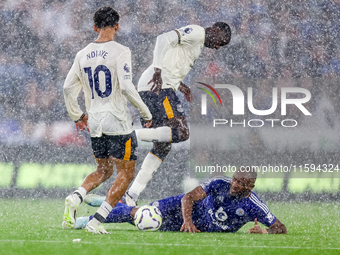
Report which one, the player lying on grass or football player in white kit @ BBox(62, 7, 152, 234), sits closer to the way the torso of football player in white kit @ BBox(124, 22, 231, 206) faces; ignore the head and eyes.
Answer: the player lying on grass

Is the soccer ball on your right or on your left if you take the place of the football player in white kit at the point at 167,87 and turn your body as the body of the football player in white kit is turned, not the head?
on your right

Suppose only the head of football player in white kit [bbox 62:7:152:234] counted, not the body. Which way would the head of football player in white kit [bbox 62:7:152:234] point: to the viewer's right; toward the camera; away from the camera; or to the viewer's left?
away from the camera

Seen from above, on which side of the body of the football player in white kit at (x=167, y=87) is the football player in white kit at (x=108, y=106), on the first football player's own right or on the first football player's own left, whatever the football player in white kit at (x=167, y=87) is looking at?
on the first football player's own right

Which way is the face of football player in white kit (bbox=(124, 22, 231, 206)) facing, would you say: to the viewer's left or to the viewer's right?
to the viewer's right
